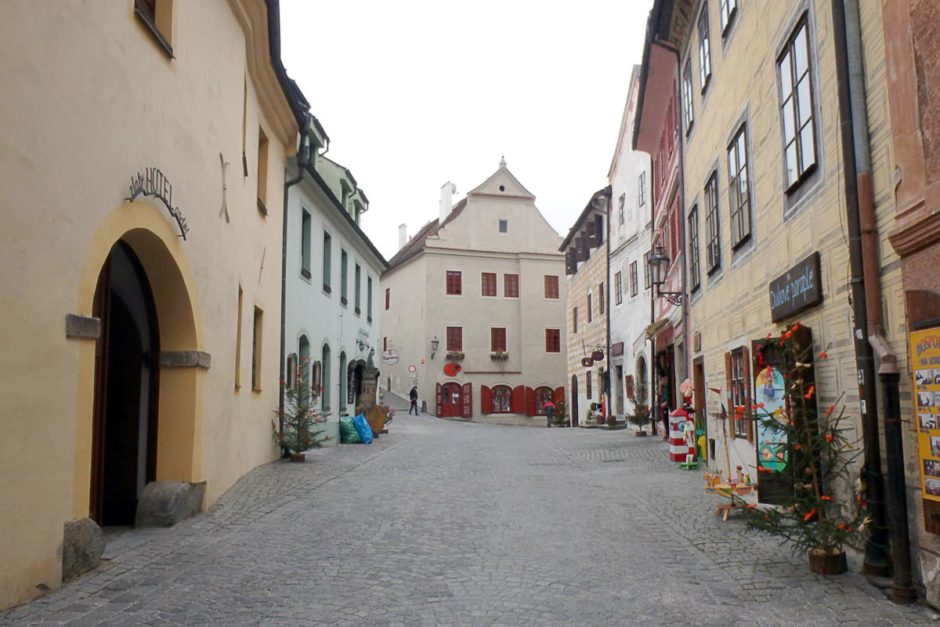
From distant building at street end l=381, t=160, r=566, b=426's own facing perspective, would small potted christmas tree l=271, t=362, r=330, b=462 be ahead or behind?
ahead

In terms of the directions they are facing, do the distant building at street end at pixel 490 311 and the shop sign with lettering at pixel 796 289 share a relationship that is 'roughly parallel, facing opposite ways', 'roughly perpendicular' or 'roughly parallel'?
roughly perpendicular

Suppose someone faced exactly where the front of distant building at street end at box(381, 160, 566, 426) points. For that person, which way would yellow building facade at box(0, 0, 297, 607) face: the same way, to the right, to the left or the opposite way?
to the left

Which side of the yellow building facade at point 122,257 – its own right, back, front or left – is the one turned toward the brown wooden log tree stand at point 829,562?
front

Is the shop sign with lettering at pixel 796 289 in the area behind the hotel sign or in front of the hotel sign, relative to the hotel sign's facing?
in front

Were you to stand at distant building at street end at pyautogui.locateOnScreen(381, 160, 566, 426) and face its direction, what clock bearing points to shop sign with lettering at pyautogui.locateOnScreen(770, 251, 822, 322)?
The shop sign with lettering is roughly at 12 o'clock from the distant building at street end.

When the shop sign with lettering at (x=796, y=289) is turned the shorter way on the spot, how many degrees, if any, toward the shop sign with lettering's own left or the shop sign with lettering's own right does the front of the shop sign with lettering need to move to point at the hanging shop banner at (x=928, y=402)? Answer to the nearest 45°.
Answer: approximately 45° to the shop sign with lettering's own left

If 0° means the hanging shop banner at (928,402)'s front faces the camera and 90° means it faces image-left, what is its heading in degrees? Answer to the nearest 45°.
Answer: approximately 45°

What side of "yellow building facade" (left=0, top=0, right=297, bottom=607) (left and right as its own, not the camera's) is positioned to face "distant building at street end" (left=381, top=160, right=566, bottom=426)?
left

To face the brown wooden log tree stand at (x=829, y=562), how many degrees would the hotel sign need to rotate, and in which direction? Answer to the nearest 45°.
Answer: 0° — it already faces it

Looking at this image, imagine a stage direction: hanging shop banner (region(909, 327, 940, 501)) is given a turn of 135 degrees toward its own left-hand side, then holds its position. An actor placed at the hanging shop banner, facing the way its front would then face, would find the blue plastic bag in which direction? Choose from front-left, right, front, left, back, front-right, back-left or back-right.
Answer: back-left

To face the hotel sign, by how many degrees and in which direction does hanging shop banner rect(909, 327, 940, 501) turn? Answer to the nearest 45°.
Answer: approximately 45° to its right

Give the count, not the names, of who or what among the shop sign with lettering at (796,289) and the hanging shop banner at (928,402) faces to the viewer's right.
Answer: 0

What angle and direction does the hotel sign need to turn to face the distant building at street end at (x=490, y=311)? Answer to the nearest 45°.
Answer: approximately 90° to its left

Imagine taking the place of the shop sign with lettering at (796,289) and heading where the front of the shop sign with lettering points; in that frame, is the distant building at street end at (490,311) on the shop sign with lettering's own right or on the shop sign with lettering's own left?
on the shop sign with lettering's own right

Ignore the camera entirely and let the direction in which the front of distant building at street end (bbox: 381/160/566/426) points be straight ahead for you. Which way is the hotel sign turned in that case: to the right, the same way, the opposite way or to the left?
to the left

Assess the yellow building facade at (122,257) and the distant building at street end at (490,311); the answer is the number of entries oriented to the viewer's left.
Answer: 0

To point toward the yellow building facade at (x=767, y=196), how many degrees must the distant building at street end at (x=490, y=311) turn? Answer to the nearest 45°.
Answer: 0° — it already faces it

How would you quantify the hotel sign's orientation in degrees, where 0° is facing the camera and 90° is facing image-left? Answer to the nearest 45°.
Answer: approximately 315°
